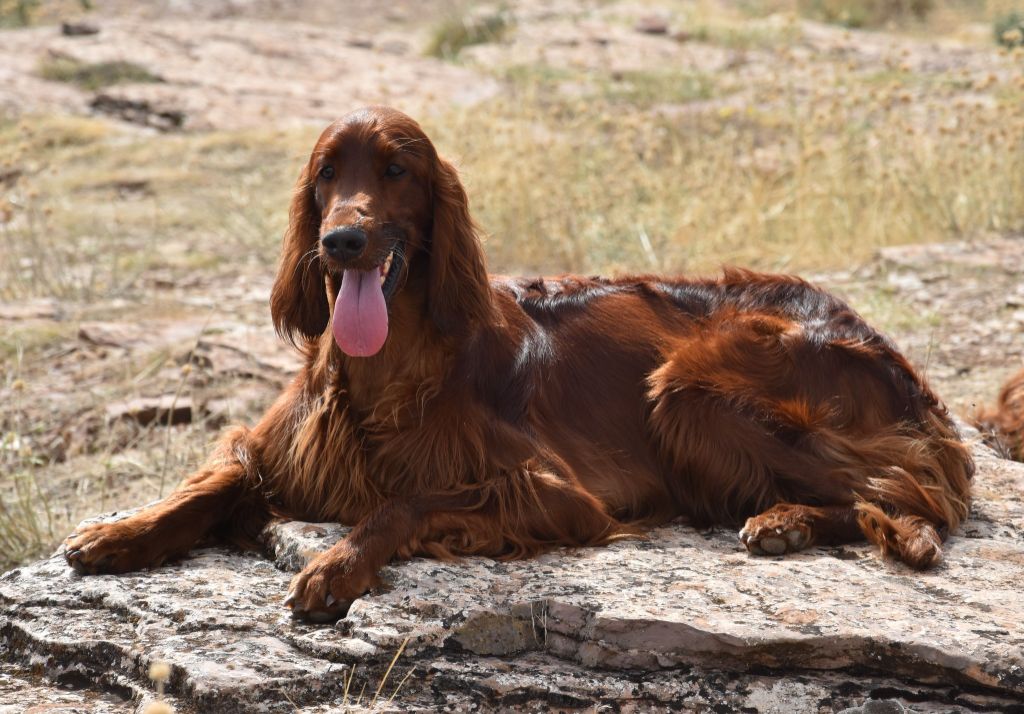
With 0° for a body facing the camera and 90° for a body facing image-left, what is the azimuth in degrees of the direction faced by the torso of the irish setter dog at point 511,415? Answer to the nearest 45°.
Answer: approximately 45°
